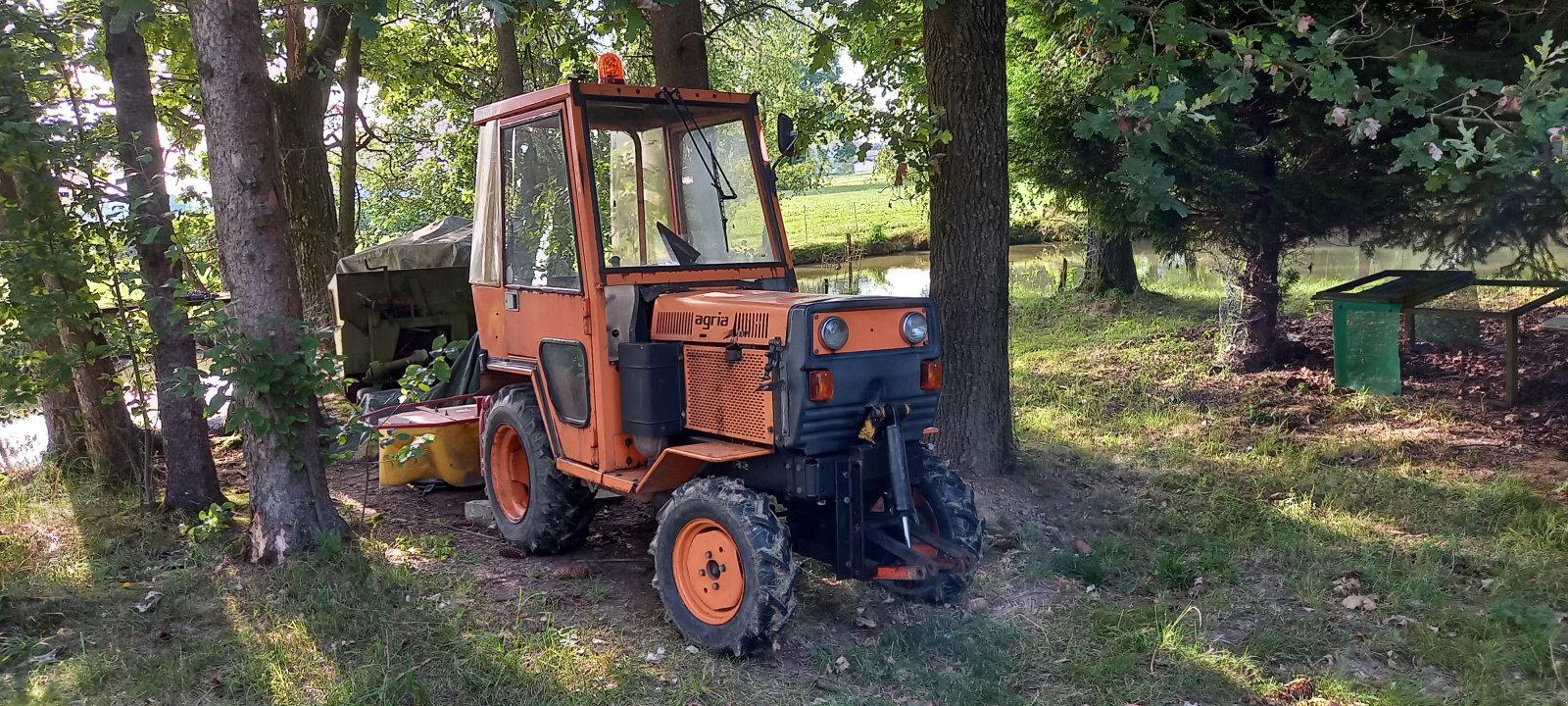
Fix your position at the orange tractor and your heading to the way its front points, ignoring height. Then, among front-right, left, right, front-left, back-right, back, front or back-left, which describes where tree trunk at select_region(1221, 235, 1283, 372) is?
left

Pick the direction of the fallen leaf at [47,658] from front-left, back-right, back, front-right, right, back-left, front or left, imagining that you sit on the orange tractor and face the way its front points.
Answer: back-right

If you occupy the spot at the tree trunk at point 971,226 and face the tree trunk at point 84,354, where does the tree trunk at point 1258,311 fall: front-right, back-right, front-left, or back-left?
back-right

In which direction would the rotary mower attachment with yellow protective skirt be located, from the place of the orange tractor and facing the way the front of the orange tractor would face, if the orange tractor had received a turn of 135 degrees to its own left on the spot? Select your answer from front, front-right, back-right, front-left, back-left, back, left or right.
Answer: front-left

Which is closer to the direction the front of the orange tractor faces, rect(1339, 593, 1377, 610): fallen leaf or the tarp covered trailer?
the fallen leaf

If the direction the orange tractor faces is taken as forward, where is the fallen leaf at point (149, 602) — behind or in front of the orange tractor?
behind

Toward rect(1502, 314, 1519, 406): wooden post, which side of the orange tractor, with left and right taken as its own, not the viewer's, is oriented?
left

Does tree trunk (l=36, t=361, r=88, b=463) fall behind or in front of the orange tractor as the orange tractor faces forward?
behind

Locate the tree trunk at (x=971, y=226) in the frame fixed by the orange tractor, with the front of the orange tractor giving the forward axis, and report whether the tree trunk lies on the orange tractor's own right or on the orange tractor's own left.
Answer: on the orange tractor's own left

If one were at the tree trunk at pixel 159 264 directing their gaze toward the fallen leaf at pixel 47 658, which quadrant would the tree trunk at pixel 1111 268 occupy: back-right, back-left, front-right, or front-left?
back-left

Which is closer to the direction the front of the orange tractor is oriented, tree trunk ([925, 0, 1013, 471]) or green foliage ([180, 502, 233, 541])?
the tree trunk

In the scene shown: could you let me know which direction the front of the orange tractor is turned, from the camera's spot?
facing the viewer and to the right of the viewer

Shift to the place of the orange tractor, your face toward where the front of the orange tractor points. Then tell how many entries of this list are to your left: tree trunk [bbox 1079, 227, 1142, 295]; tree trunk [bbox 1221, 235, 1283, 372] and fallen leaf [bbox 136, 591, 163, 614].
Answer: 2

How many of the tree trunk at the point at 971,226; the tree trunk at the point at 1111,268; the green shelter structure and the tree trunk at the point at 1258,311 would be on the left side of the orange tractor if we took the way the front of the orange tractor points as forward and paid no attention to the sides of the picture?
4

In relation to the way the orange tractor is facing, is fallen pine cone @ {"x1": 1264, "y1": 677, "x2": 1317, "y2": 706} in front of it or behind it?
in front

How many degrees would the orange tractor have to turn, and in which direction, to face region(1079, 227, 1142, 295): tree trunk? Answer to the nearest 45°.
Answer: approximately 90° to its left

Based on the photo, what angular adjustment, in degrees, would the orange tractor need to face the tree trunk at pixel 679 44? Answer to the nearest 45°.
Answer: approximately 135° to its left

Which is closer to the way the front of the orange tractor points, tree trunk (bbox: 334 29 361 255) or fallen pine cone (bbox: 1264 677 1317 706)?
the fallen pine cone
